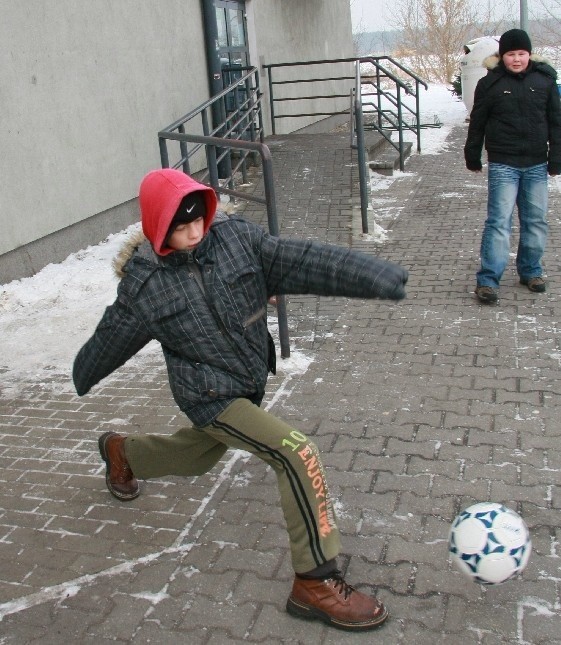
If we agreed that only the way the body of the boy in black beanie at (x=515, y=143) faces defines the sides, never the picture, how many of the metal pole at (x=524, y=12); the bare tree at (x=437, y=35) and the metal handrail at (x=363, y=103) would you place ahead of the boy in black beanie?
0

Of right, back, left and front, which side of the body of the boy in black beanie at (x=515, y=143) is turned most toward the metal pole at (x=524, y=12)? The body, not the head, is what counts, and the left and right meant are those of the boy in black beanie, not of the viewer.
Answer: back

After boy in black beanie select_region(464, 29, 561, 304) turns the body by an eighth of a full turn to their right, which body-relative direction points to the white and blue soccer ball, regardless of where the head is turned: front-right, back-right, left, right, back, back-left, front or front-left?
front-left

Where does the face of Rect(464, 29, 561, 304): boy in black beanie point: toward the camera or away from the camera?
toward the camera

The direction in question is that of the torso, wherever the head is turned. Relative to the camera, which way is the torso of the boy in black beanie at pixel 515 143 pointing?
toward the camera

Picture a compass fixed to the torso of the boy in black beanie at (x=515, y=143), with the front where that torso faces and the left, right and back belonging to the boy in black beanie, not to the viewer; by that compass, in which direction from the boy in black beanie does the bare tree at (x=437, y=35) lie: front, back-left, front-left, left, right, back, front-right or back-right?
back
